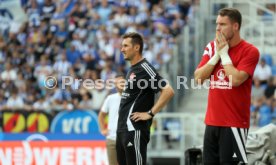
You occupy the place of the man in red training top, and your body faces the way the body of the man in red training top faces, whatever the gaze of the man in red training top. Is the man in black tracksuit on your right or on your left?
on your right

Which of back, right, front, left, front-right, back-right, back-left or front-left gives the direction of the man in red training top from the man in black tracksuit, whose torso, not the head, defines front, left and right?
back-left

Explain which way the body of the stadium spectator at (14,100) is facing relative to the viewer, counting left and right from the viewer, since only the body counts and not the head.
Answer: facing the viewer

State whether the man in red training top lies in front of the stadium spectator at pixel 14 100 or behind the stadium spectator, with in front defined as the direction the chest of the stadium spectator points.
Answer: in front

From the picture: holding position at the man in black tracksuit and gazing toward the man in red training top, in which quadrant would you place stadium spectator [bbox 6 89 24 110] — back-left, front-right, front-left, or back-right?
back-left
